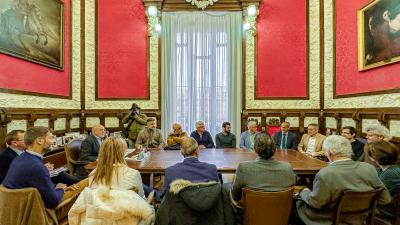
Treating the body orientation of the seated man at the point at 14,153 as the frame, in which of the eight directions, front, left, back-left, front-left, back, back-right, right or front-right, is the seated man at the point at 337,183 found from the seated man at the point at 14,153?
front-right

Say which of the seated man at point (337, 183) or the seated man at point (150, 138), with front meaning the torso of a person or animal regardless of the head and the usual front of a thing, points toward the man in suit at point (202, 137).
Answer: the seated man at point (337, 183)

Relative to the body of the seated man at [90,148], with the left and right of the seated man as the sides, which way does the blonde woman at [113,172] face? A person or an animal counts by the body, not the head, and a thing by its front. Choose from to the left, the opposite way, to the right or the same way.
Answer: to the left

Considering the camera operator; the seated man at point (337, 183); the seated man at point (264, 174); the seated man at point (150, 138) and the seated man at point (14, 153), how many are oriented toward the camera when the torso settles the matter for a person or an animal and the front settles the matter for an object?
2

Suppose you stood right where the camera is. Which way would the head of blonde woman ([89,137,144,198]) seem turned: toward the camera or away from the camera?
away from the camera

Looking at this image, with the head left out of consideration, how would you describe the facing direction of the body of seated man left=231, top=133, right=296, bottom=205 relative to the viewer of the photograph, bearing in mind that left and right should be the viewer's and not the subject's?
facing away from the viewer

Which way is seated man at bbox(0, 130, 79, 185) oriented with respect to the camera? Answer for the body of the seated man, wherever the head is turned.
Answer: to the viewer's right

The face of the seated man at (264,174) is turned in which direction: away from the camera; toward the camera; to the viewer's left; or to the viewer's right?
away from the camera

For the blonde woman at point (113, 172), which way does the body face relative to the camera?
away from the camera

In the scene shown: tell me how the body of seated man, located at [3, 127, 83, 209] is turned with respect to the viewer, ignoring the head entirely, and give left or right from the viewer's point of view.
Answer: facing away from the viewer and to the right of the viewer

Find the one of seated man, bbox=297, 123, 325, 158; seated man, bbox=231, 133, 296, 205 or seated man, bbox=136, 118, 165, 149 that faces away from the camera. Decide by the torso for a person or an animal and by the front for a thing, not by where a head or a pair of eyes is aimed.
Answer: seated man, bbox=231, 133, 296, 205

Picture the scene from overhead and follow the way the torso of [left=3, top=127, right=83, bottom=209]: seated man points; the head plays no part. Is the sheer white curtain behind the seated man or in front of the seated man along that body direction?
in front

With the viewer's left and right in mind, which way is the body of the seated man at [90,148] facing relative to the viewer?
facing to the right of the viewer

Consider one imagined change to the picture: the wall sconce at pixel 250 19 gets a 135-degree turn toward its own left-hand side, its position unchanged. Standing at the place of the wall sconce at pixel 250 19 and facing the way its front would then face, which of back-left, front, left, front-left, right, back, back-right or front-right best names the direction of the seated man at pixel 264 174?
back-right

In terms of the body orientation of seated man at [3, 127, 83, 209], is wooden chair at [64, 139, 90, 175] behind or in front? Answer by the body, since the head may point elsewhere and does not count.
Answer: in front
